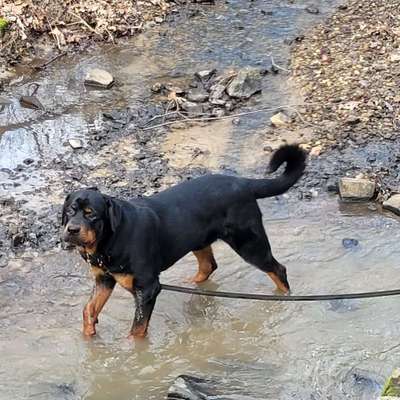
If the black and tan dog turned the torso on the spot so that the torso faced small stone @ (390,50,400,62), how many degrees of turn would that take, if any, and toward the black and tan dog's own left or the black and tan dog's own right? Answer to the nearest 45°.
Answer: approximately 180°

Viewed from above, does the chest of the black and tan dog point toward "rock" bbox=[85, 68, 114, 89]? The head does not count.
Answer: no

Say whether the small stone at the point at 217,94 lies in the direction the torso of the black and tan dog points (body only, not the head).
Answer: no

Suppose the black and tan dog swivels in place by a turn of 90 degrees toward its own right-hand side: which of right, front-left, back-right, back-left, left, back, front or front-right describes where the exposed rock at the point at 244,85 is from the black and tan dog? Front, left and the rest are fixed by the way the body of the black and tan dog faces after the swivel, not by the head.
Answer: front-right

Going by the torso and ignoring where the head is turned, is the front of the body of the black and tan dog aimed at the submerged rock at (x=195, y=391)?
no

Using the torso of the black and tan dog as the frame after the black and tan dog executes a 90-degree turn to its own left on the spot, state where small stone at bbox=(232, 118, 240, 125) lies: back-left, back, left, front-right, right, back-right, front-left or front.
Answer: back-left

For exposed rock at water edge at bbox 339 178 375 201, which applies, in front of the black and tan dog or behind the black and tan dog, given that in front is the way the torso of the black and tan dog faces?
behind

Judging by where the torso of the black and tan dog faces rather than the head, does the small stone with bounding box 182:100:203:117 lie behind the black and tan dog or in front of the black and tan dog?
behind

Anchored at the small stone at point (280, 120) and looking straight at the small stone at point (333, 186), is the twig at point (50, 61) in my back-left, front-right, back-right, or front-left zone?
back-right

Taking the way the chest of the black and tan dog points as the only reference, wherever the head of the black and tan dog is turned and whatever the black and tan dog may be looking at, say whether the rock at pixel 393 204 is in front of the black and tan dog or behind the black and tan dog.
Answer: behind

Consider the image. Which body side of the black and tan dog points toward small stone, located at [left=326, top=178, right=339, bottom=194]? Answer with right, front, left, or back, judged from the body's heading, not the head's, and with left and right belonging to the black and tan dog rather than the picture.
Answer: back

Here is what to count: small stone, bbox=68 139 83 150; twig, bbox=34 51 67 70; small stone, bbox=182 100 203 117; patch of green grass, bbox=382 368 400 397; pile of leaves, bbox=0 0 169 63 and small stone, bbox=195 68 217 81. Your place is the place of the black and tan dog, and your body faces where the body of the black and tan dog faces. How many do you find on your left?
1

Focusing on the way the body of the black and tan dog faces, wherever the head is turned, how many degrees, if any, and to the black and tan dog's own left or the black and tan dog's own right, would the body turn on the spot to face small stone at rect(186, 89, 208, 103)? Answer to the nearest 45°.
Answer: approximately 135° to the black and tan dog's own right

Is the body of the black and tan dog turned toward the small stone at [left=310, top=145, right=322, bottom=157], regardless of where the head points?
no

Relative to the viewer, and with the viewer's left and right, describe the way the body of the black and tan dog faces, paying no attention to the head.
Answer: facing the viewer and to the left of the viewer

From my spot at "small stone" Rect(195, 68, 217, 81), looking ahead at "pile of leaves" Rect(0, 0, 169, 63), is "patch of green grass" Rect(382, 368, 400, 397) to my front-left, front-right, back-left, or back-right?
back-left

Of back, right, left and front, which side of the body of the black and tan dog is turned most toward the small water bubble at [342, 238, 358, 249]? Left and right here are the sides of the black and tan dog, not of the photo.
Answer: back

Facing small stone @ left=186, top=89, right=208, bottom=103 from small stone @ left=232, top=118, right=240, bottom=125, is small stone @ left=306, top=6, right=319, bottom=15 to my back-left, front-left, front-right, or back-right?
front-right

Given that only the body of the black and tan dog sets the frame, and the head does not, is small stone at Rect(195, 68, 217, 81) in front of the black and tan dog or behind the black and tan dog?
behind
